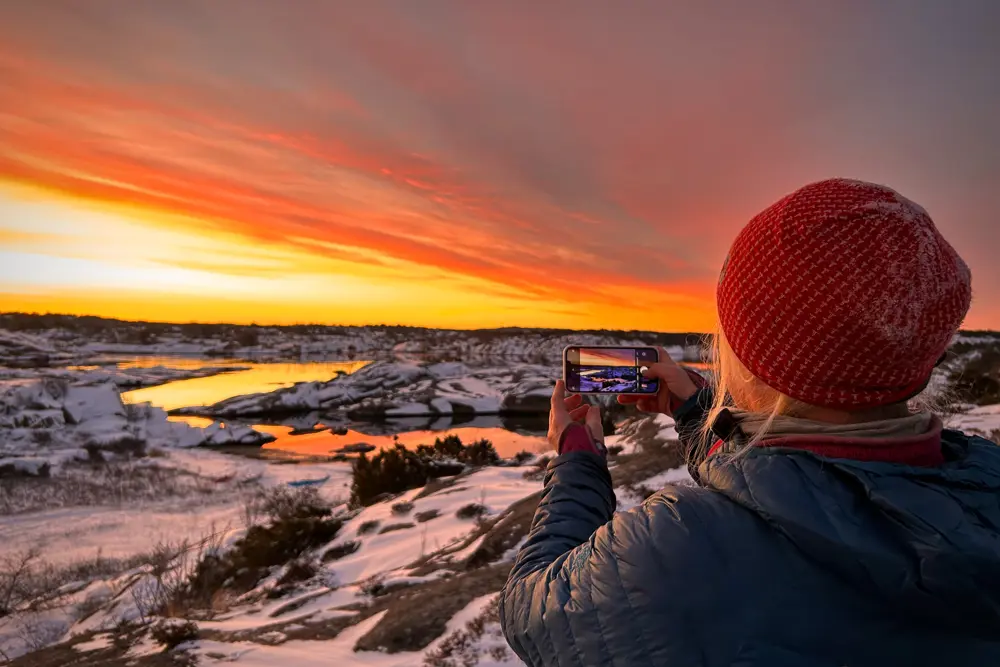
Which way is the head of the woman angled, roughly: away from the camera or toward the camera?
away from the camera

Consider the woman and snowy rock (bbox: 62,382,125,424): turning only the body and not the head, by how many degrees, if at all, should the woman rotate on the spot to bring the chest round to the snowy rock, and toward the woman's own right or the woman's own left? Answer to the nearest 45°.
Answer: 0° — they already face it

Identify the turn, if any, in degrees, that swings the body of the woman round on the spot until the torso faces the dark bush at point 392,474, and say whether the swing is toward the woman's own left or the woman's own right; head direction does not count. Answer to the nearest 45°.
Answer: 0° — they already face it

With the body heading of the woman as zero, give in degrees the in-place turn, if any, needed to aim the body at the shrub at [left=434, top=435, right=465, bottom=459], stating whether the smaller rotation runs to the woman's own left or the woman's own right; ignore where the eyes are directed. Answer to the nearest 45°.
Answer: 0° — they already face it

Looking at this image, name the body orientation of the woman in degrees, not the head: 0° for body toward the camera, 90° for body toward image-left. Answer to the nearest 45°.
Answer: approximately 135°

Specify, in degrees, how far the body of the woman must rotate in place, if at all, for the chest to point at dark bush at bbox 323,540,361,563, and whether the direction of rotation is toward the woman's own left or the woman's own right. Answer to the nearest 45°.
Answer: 0° — they already face it
